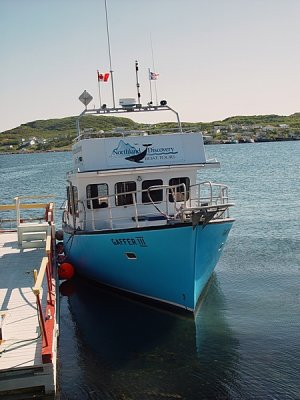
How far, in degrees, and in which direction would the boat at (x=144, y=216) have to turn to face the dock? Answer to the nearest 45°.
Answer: approximately 90° to its right

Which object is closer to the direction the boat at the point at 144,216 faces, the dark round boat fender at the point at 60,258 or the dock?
the dock

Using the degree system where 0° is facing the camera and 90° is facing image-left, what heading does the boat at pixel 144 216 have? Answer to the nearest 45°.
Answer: approximately 315°
